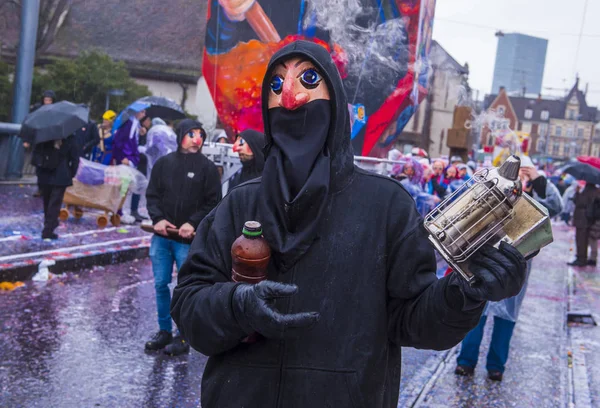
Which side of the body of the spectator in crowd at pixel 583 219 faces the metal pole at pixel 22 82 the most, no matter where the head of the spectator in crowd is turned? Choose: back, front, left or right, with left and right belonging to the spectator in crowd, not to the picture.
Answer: front

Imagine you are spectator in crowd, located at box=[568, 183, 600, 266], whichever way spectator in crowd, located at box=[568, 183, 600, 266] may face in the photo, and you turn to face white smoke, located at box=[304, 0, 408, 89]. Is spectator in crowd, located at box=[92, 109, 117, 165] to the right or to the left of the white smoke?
right

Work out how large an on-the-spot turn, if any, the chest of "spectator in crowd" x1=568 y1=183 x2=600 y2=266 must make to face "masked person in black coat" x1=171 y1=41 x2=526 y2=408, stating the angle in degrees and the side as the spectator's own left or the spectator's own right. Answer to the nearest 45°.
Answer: approximately 90° to the spectator's own left

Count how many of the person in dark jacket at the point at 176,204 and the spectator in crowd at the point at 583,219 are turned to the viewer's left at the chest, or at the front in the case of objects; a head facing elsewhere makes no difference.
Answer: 1

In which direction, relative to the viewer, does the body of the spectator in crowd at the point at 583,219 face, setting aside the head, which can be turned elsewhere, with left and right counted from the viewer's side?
facing to the left of the viewer
